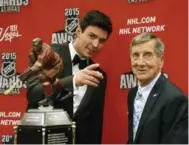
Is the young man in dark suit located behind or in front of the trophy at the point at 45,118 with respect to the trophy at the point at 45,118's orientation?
behind

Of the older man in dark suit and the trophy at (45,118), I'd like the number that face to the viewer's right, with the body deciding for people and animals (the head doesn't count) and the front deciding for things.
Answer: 0

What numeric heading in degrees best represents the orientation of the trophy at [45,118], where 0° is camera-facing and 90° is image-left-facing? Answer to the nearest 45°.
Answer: approximately 45°

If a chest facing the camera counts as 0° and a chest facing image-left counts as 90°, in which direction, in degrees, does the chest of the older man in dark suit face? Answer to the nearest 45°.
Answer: approximately 45°

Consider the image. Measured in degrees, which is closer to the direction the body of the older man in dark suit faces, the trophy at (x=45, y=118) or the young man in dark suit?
the trophy

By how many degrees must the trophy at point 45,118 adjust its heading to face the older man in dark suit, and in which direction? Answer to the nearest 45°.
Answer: approximately 135° to its left

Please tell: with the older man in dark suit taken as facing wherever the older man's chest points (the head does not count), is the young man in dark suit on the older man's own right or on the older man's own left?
on the older man's own right
